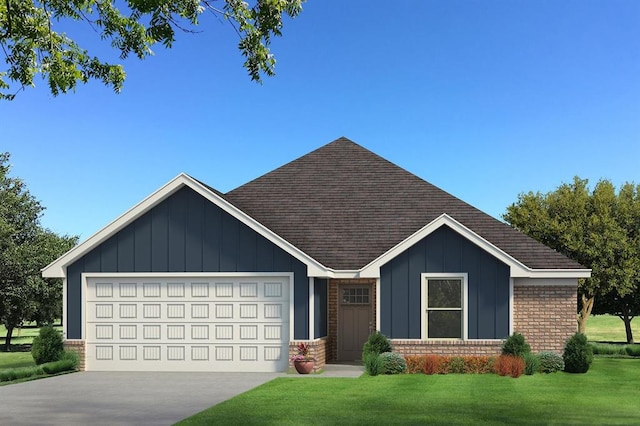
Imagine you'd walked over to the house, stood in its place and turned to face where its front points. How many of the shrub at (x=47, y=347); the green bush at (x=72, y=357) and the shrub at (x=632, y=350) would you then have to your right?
2

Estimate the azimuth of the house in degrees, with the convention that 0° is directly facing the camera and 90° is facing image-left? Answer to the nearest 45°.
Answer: approximately 0°

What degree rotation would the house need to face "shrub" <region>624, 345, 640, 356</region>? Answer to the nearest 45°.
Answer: approximately 135° to its left

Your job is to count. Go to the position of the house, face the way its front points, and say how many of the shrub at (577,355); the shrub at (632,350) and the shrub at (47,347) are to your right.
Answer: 1

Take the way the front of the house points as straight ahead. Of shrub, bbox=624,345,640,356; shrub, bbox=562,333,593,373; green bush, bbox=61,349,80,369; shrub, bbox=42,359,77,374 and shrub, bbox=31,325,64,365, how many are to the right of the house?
3

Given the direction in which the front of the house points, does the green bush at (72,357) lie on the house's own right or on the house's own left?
on the house's own right

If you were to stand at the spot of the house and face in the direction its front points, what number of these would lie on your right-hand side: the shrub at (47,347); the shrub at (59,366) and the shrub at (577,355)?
2

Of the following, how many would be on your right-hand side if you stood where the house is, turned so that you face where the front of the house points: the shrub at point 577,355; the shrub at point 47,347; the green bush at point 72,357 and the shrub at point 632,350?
2

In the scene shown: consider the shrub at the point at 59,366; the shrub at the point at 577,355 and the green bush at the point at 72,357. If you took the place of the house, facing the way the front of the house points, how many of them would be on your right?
2

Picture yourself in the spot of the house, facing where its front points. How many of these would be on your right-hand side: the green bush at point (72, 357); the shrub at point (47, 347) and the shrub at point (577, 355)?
2
